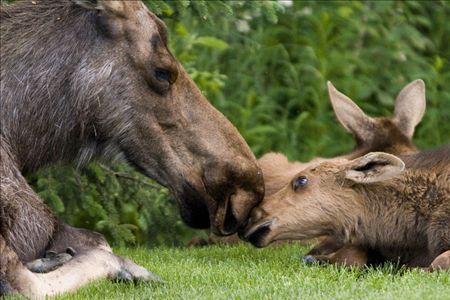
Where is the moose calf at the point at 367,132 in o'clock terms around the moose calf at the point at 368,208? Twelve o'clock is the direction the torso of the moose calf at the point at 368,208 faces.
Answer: the moose calf at the point at 367,132 is roughly at 3 o'clock from the moose calf at the point at 368,208.

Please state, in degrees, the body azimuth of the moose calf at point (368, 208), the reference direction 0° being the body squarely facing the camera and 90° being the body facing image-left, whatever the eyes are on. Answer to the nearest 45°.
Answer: approximately 90°

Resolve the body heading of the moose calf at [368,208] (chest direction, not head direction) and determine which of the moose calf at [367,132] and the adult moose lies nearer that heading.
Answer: the adult moose

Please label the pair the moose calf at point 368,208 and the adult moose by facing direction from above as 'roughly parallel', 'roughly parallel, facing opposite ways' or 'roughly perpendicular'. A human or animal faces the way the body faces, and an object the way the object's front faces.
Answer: roughly parallel, facing opposite ways

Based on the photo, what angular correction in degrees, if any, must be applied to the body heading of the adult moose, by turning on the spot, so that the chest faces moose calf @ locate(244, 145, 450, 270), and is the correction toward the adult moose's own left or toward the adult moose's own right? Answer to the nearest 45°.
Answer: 0° — it already faces it

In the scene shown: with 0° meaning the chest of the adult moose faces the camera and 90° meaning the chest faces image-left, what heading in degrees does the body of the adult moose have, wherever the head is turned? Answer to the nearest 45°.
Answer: approximately 270°

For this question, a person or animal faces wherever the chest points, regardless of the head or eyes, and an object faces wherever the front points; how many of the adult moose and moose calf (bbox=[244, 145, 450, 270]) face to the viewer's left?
1

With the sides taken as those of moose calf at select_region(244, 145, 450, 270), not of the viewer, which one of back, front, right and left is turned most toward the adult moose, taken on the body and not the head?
front

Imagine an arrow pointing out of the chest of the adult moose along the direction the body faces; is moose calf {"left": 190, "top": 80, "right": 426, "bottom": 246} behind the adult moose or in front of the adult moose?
in front

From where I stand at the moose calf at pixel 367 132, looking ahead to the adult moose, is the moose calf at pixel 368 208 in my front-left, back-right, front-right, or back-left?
front-left
